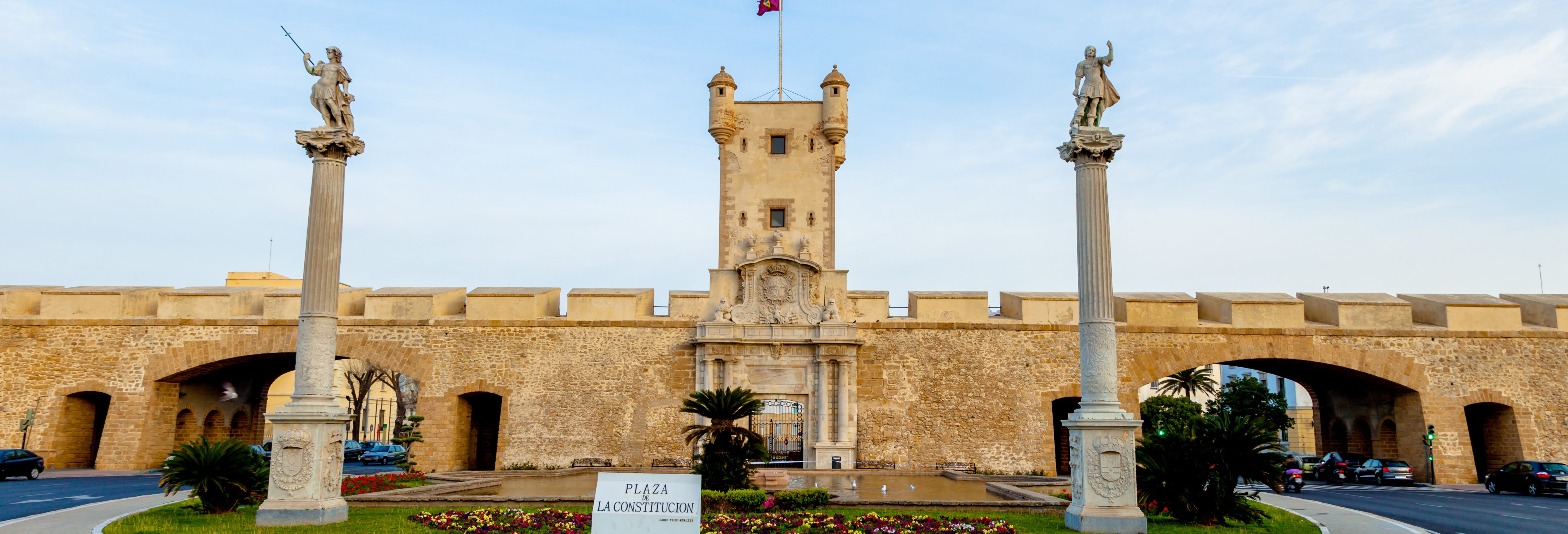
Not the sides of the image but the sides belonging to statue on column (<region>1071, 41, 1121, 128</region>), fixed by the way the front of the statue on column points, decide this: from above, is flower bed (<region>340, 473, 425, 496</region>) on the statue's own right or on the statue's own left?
on the statue's own right

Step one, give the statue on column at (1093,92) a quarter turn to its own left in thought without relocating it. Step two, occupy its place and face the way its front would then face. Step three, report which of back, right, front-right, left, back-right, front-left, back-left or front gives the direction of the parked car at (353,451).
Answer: back-left

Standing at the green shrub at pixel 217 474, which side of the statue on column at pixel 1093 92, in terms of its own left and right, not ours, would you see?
right

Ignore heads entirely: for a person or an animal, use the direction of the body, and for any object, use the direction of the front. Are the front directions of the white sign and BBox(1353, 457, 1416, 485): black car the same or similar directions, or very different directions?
very different directions

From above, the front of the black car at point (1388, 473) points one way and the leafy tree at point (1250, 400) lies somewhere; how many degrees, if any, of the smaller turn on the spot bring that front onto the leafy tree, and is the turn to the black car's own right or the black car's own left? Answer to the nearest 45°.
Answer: approximately 45° to the black car's own right

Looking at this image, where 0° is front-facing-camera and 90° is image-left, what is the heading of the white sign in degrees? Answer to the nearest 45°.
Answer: approximately 0°

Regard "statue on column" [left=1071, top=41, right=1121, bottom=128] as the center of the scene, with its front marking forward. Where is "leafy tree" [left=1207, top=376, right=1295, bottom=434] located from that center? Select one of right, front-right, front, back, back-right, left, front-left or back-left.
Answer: back

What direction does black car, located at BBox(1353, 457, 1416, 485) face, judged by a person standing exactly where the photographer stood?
facing away from the viewer and to the left of the viewer
